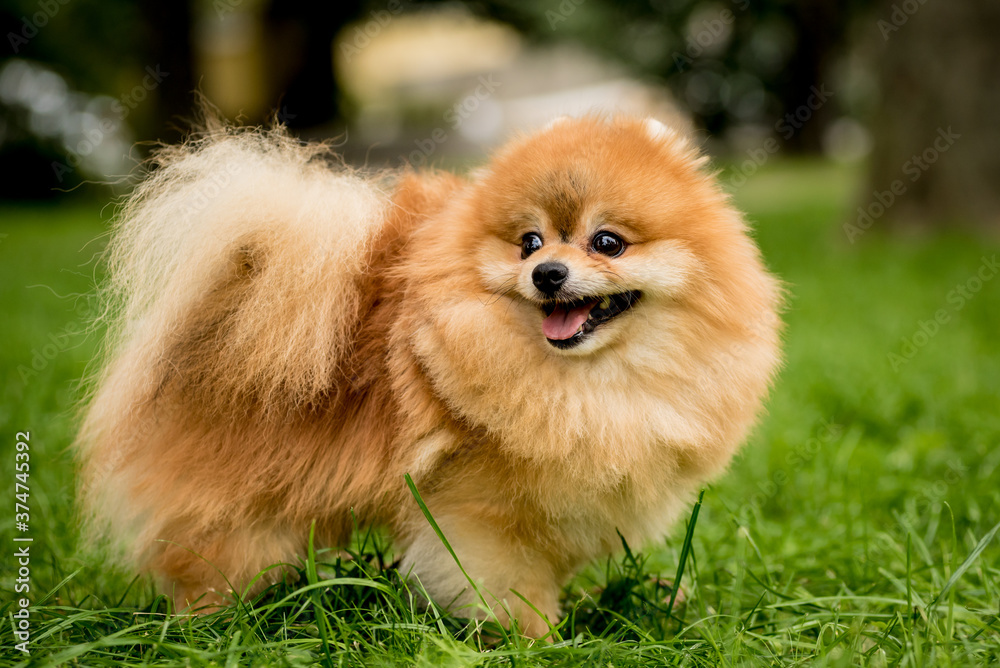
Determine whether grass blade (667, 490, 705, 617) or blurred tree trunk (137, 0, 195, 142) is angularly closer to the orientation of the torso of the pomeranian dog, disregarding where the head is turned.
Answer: the grass blade

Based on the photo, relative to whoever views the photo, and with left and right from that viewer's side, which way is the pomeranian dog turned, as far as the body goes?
facing the viewer and to the right of the viewer

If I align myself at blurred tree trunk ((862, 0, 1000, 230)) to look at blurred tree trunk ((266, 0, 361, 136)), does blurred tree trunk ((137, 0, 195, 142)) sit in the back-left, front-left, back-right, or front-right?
front-left

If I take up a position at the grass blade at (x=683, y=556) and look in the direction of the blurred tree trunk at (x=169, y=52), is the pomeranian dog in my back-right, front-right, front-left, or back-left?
front-left

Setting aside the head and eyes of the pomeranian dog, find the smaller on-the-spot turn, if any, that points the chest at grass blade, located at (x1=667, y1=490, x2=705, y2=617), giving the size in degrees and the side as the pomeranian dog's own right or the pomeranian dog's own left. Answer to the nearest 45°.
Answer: approximately 45° to the pomeranian dog's own left

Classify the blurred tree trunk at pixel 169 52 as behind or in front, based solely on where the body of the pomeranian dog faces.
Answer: behind

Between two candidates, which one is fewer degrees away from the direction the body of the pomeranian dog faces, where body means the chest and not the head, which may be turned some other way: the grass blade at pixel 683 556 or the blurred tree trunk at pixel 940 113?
the grass blade

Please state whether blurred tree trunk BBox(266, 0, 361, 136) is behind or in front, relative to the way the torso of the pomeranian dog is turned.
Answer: behind

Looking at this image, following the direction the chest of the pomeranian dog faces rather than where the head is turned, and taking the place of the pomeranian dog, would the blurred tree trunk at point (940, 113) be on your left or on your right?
on your left

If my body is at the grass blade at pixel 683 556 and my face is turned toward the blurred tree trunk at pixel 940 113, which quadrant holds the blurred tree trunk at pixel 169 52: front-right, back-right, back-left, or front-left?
front-left
